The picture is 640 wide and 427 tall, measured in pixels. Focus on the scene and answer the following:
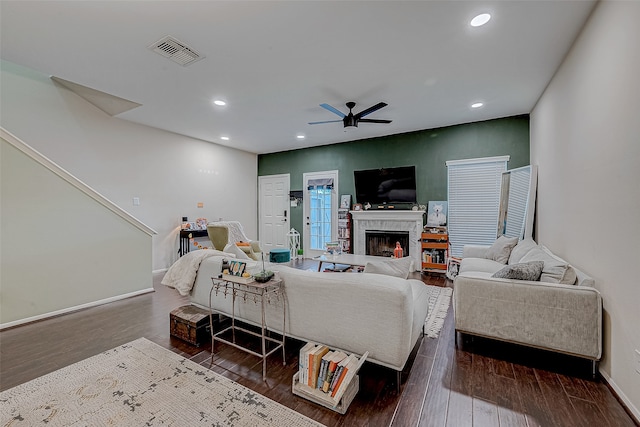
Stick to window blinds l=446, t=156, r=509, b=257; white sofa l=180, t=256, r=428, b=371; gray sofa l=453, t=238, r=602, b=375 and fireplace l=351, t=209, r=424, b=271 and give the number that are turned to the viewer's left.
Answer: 1

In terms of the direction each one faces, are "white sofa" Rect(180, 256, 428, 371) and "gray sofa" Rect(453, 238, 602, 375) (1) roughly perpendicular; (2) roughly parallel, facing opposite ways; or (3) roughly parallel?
roughly perpendicular

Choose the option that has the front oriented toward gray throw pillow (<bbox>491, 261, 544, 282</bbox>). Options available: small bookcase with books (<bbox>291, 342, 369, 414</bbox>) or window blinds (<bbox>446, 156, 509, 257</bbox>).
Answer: the window blinds

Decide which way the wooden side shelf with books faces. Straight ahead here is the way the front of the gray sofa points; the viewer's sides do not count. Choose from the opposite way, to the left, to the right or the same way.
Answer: to the left

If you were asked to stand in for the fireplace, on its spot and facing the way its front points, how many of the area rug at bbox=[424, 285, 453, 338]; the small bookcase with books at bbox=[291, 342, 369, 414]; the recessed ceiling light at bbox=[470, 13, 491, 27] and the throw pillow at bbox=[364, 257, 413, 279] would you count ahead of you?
4

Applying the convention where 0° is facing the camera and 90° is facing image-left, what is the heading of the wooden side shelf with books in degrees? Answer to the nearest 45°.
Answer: approximately 0°

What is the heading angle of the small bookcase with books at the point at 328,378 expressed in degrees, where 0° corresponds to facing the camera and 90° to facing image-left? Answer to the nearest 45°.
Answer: approximately 45°

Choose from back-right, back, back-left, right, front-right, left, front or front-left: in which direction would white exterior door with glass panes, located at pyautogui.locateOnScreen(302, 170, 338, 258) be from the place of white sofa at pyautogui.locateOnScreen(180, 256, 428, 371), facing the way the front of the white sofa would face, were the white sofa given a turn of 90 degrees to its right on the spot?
back-left

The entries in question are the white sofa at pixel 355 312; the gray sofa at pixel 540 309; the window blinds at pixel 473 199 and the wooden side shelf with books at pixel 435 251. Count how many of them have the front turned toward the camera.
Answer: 2

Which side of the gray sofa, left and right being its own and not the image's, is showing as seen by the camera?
left

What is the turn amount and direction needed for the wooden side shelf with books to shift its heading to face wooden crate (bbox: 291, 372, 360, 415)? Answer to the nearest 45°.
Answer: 0° — it already faces it

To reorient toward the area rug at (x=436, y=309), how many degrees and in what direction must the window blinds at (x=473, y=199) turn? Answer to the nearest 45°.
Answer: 0° — it already faces it
